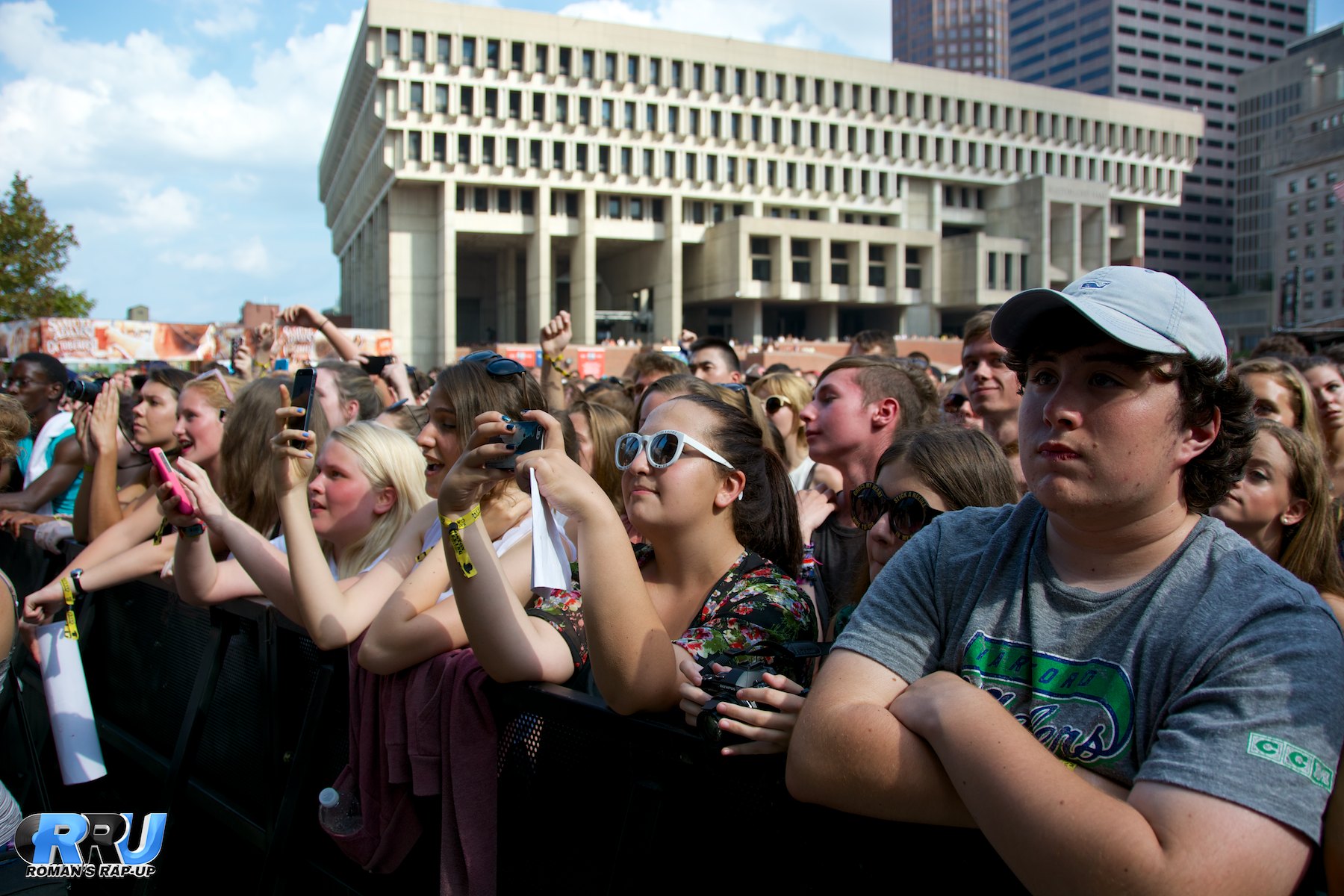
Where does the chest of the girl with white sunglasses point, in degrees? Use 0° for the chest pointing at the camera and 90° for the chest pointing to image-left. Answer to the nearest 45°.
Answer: approximately 45°

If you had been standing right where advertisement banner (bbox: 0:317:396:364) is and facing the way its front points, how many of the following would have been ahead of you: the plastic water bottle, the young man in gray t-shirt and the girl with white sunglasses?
3

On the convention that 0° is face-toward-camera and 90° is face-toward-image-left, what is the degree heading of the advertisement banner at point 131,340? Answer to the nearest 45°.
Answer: approximately 0°

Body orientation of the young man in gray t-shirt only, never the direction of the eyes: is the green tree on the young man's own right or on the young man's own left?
on the young man's own right

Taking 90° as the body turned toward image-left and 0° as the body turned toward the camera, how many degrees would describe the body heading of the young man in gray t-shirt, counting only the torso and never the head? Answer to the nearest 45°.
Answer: approximately 45°

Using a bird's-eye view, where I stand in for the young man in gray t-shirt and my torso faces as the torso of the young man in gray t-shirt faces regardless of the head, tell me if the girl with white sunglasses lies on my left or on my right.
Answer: on my right
